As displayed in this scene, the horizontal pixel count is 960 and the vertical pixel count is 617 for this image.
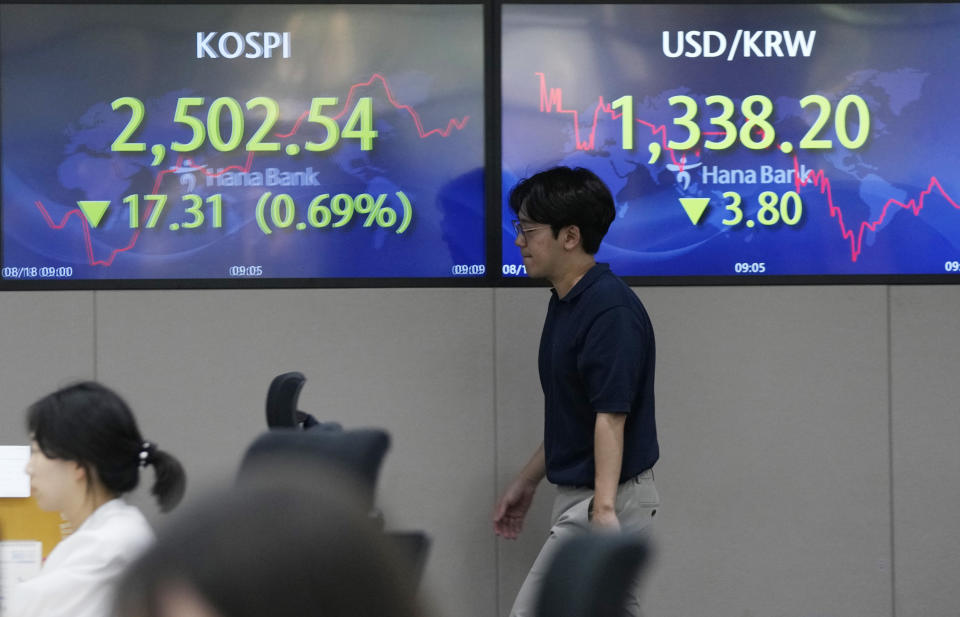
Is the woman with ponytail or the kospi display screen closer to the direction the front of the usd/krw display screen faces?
the woman with ponytail

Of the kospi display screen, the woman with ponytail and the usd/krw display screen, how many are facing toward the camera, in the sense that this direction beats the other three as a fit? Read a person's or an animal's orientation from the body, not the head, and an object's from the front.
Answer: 2

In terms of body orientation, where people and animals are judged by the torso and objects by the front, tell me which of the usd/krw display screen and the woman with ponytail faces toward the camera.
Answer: the usd/krw display screen

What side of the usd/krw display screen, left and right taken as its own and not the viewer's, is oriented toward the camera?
front

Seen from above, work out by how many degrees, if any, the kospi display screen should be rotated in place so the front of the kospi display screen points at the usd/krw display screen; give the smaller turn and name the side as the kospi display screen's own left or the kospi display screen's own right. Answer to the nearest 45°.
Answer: approximately 90° to the kospi display screen's own left

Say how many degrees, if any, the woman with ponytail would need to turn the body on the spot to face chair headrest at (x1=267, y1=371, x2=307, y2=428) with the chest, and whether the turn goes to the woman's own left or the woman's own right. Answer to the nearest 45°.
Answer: approximately 135° to the woman's own right

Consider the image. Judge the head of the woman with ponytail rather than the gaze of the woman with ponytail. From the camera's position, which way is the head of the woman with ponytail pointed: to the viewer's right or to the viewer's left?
to the viewer's left

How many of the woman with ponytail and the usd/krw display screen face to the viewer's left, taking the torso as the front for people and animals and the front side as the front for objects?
1

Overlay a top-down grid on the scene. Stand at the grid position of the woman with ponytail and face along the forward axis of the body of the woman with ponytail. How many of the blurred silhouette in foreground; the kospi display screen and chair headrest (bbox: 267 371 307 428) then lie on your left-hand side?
1

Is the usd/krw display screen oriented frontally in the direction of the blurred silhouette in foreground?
yes

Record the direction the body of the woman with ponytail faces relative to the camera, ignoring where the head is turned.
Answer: to the viewer's left

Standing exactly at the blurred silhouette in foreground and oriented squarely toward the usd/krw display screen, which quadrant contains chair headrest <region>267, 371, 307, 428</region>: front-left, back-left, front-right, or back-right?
front-left
